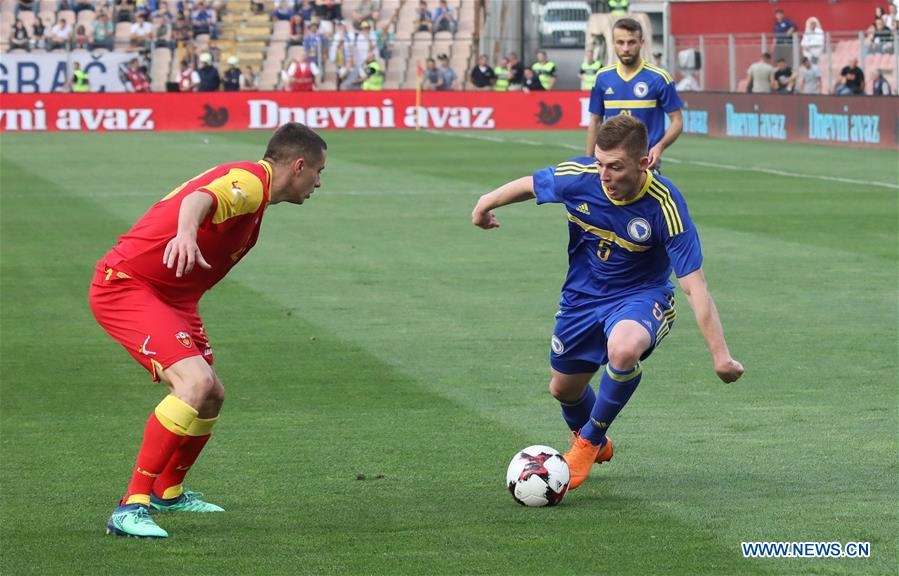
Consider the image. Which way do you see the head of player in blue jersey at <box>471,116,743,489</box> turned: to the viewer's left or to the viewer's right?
to the viewer's left

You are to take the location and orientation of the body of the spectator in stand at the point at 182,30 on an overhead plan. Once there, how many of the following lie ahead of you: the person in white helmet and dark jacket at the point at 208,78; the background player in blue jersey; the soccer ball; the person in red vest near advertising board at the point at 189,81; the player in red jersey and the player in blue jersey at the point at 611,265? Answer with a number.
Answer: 6

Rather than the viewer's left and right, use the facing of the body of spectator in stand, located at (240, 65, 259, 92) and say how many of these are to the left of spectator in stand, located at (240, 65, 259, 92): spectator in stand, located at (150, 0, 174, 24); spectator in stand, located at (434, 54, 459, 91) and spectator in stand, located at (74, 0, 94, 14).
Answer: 1

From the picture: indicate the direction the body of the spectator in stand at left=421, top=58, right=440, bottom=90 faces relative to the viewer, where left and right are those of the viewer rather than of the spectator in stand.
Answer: facing the viewer

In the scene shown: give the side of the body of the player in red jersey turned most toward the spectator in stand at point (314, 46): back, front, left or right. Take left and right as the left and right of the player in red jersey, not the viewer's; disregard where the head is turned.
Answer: left

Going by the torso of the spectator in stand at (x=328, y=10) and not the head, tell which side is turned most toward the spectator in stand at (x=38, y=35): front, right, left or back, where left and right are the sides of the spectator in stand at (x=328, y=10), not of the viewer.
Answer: right

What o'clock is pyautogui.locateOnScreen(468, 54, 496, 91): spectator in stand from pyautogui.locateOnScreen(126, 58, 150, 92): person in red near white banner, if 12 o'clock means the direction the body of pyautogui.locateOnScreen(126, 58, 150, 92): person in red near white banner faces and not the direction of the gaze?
pyautogui.locateOnScreen(468, 54, 496, 91): spectator in stand is roughly at 9 o'clock from pyautogui.locateOnScreen(126, 58, 150, 92): person in red near white banner.

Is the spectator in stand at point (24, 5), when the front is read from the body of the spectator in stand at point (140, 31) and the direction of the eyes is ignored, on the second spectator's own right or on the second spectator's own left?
on the second spectator's own right

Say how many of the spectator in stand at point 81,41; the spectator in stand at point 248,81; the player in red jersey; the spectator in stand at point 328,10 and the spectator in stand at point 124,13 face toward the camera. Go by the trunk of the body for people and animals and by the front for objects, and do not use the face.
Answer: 4

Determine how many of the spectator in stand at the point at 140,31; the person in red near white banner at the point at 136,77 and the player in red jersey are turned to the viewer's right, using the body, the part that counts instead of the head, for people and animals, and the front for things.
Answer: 1

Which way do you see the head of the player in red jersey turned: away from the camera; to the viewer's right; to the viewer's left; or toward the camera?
to the viewer's right
